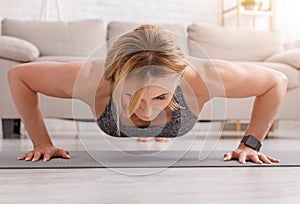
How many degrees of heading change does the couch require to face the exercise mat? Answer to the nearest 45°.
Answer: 0° — it already faces it

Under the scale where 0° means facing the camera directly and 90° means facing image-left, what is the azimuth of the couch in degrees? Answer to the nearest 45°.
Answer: approximately 0°

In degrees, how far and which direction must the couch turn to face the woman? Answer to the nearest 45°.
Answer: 0° — it already faces them
